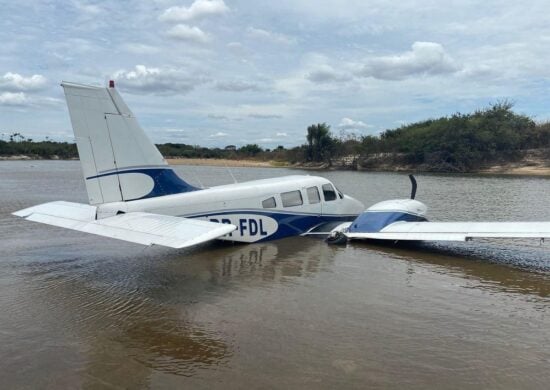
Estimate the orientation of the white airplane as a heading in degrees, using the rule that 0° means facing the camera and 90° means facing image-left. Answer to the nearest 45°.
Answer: approximately 225°
